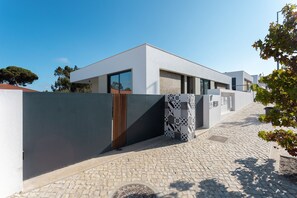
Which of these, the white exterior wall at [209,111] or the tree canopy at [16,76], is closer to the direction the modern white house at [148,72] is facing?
the white exterior wall

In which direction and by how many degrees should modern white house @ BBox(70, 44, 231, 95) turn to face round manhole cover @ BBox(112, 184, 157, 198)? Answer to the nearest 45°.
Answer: approximately 45° to its right

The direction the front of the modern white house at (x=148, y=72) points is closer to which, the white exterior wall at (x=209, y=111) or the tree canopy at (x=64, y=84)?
the white exterior wall

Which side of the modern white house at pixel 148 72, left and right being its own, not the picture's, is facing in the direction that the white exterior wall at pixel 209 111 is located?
front

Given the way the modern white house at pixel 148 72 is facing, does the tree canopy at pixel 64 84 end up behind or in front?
behind

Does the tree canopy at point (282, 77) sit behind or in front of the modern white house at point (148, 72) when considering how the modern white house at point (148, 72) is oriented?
in front

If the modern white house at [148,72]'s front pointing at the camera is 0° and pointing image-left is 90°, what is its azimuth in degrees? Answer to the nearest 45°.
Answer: approximately 315°

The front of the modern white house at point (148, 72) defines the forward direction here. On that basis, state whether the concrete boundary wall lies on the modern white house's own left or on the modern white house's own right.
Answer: on the modern white house's own right

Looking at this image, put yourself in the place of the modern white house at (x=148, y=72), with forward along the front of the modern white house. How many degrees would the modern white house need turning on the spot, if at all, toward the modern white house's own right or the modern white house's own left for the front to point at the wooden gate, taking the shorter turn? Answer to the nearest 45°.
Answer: approximately 45° to the modern white house's own right
